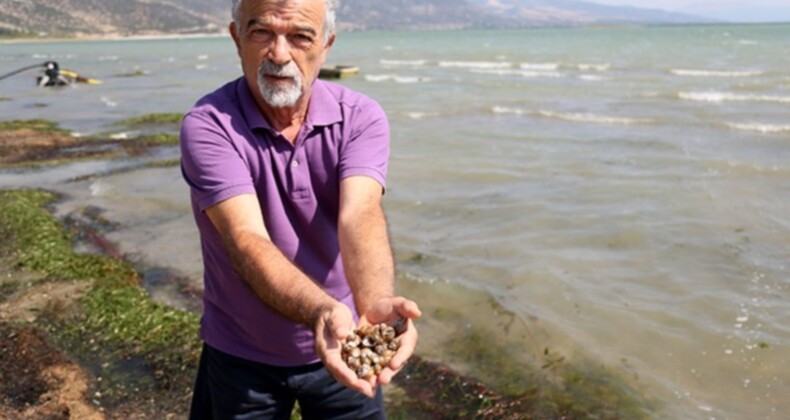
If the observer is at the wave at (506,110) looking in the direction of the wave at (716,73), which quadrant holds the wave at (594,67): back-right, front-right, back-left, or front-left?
front-left

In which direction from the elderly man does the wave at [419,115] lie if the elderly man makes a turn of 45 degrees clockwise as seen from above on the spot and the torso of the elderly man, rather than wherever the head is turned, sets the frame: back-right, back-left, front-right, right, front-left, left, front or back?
back-right

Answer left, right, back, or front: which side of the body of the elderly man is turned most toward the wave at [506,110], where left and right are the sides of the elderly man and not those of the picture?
back

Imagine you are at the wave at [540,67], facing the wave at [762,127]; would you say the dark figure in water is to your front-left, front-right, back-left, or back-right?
front-right

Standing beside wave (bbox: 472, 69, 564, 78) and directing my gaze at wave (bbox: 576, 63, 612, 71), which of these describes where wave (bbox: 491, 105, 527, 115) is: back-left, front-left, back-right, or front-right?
back-right

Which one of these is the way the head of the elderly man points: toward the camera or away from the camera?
toward the camera

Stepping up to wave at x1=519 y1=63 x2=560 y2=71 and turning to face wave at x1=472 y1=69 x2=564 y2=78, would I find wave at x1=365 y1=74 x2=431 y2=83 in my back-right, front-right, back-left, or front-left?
front-right

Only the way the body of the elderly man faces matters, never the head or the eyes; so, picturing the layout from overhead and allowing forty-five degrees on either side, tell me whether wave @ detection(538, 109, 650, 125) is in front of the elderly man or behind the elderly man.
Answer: behind

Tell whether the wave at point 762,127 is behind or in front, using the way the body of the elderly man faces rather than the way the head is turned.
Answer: behind

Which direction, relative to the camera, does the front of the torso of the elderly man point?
toward the camera

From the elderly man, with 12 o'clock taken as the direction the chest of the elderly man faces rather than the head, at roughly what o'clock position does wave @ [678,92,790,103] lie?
The wave is roughly at 7 o'clock from the elderly man.

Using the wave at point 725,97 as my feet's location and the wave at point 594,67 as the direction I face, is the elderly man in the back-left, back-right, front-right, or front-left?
back-left

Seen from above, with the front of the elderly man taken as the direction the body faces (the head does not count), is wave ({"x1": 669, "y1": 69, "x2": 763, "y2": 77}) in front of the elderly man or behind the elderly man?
behind

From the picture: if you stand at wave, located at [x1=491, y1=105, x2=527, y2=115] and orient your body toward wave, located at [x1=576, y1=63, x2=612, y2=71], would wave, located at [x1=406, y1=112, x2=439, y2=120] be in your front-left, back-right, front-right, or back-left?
back-left

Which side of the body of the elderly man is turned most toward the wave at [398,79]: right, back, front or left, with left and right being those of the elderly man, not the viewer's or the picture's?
back

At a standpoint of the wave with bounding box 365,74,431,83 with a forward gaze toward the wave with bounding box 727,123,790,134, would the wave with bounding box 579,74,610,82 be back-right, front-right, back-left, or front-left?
front-left
